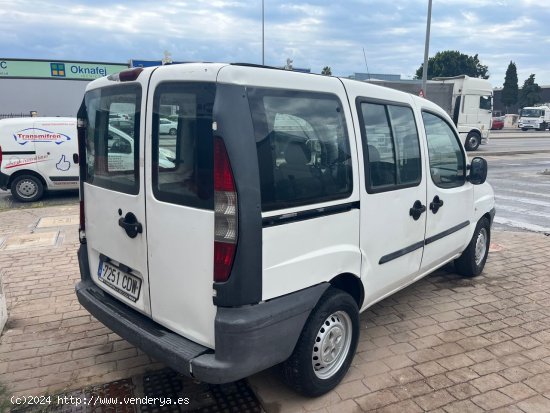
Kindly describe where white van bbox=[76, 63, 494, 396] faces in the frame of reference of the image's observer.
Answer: facing away from the viewer and to the right of the viewer

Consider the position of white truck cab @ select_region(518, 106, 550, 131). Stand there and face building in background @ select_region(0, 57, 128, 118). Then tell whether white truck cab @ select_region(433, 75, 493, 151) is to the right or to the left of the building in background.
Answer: left

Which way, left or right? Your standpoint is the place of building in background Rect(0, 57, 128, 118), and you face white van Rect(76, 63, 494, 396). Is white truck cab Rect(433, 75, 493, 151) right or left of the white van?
left

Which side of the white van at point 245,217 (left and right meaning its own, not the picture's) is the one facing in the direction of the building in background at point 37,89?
left

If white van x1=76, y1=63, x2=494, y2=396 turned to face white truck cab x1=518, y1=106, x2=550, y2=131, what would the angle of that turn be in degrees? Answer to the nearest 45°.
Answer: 0° — it already faces it

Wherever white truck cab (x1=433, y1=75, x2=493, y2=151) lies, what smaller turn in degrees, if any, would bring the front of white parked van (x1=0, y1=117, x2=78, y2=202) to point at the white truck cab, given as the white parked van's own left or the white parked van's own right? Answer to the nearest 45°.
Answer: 0° — it already faces it

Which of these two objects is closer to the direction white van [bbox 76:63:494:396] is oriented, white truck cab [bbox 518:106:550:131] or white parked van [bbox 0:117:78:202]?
the white truck cab

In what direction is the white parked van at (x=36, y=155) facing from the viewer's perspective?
to the viewer's right
